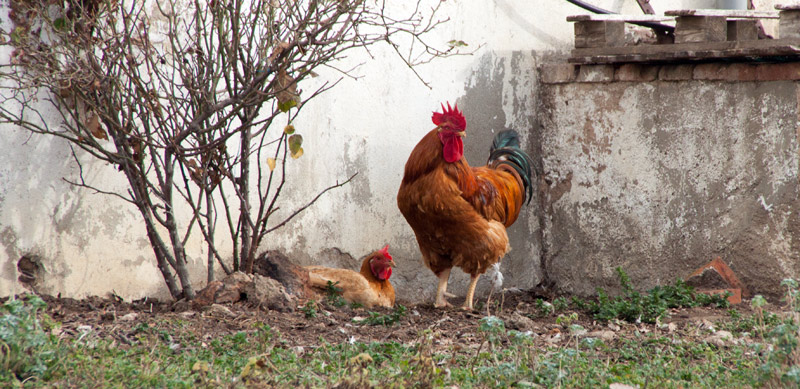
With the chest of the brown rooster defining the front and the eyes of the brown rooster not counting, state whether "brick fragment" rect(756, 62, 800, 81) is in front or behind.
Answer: behind

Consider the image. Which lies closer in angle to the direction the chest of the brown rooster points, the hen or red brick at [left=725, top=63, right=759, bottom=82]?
the hen

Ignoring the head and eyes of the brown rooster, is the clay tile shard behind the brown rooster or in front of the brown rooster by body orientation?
behind

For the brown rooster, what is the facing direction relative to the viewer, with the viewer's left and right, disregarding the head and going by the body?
facing the viewer and to the left of the viewer

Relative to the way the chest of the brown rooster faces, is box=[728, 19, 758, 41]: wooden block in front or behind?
behind

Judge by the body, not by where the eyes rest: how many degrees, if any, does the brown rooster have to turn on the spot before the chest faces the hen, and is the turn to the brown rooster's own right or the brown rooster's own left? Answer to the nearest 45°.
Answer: approximately 45° to the brown rooster's own right

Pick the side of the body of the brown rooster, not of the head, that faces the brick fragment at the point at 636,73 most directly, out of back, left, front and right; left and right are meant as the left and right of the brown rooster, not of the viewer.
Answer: back

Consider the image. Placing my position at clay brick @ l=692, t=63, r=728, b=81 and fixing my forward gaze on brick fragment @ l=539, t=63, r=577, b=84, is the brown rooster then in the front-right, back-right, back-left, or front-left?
front-left
